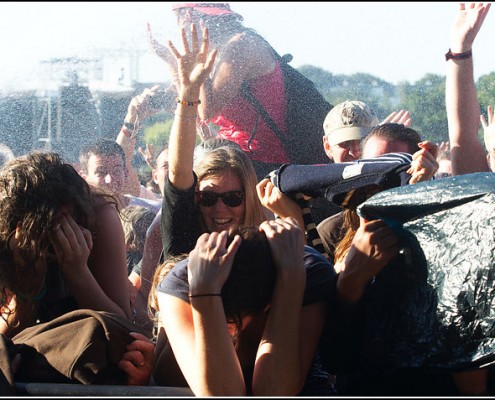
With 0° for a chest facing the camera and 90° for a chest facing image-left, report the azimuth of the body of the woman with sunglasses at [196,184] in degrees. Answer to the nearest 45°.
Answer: approximately 0°

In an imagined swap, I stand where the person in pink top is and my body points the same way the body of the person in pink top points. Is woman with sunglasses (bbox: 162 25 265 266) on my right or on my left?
on my left

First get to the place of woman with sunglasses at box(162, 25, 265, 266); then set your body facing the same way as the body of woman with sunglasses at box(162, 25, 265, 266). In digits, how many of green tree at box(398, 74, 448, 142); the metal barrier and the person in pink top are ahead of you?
1

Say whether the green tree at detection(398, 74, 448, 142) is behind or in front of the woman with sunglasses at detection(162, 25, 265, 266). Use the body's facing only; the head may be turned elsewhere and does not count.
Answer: behind
